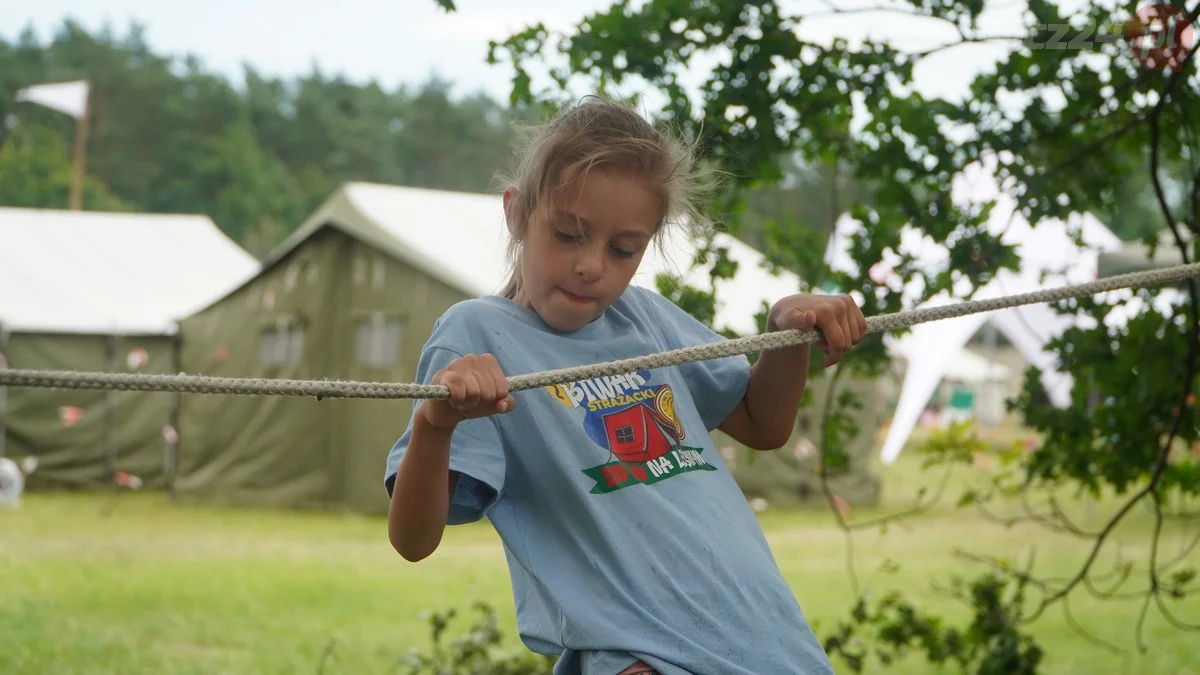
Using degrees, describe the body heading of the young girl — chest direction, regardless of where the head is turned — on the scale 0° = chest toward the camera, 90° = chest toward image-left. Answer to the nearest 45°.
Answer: approximately 0°

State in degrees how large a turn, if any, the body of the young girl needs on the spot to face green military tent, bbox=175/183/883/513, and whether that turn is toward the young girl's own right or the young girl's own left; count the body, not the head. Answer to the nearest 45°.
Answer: approximately 180°

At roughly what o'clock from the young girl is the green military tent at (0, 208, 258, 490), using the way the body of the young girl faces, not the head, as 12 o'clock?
The green military tent is roughly at 5 o'clock from the young girl.
